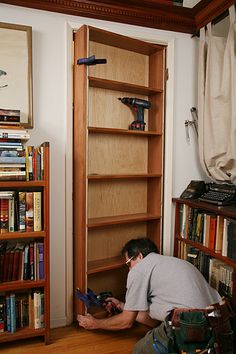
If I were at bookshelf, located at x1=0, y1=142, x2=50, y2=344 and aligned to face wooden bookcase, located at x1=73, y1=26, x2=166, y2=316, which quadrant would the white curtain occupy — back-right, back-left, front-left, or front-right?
front-right

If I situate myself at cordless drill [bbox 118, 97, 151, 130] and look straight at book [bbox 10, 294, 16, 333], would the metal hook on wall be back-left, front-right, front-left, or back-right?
back-left

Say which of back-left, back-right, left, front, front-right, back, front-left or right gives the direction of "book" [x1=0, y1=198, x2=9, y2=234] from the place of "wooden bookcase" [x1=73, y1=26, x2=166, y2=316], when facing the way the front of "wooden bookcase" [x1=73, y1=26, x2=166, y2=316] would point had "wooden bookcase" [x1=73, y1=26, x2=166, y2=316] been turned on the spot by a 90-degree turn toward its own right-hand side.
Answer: front

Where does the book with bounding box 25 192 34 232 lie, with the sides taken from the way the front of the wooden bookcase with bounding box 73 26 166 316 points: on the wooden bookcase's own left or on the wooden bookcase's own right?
on the wooden bookcase's own right

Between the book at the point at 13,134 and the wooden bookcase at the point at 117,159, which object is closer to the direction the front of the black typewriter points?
the book

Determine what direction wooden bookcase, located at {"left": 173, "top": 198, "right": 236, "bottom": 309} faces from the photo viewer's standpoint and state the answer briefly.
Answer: facing the viewer and to the left of the viewer

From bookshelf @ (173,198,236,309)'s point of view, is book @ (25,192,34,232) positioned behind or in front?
in front

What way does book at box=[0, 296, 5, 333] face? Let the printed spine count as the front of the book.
toward the camera

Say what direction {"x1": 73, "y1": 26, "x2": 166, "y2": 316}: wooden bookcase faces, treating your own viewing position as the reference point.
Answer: facing the viewer and to the right of the viewer

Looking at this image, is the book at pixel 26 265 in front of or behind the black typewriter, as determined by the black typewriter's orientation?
in front

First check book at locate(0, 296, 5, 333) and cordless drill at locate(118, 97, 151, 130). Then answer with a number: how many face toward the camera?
1

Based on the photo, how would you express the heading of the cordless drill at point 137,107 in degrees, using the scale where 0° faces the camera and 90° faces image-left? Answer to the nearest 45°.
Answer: approximately 90°
